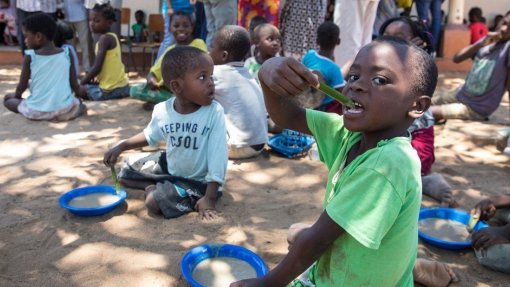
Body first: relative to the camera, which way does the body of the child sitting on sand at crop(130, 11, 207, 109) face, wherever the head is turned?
toward the camera

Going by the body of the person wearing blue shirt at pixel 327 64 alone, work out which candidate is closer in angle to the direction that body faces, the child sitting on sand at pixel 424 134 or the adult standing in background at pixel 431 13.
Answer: the adult standing in background

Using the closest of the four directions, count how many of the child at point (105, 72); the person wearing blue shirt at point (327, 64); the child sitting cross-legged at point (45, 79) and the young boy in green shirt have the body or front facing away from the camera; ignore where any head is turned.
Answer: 2

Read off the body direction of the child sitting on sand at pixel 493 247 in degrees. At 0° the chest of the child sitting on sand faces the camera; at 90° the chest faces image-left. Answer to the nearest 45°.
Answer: approximately 90°

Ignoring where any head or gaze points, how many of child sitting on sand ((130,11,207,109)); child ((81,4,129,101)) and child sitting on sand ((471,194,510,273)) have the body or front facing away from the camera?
0

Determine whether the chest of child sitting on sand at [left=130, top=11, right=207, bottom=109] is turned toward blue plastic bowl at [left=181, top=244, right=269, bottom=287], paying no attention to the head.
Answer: yes

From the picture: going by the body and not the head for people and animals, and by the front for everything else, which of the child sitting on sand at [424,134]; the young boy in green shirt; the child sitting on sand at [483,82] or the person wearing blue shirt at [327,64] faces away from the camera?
the person wearing blue shirt

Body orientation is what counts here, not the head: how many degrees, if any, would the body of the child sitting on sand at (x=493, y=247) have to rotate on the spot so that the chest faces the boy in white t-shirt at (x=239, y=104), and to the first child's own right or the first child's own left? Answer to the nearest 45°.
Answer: approximately 45° to the first child's own right

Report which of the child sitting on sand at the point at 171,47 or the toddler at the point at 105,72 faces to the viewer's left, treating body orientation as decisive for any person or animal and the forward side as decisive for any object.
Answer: the toddler

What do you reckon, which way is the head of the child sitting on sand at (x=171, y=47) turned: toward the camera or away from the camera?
toward the camera

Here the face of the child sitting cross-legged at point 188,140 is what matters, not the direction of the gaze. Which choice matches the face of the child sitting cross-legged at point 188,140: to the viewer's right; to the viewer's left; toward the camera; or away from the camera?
to the viewer's right

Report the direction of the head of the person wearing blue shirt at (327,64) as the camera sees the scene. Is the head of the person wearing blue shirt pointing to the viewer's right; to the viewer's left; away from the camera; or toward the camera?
away from the camera

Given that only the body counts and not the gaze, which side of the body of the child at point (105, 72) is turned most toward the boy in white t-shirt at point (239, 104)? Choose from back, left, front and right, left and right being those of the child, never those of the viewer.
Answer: left
